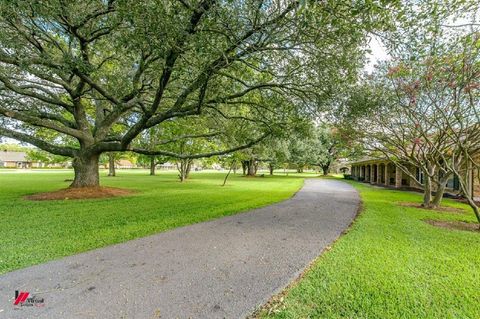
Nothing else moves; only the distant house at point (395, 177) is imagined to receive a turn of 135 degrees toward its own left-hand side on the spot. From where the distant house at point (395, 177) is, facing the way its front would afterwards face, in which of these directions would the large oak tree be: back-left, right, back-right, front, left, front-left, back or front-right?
right

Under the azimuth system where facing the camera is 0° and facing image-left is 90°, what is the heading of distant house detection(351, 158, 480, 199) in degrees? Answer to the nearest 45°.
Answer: approximately 45°

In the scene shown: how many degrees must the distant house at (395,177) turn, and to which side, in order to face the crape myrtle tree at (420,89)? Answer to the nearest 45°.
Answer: approximately 45° to its left
